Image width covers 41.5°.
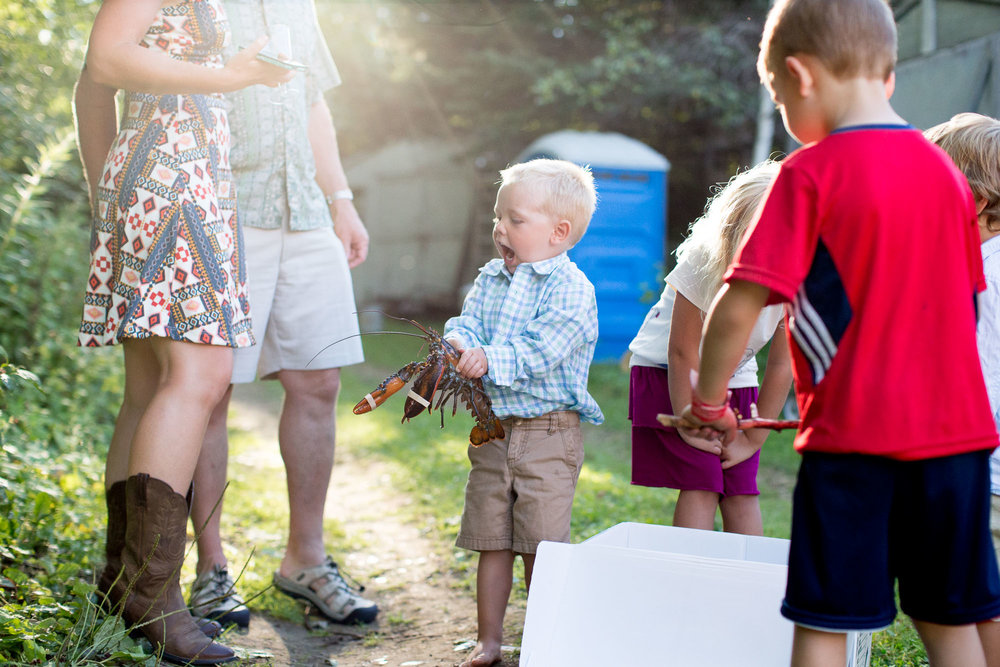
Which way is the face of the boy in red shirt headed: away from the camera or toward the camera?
away from the camera

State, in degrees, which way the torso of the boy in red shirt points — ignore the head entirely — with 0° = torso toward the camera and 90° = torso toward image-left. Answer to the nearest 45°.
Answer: approximately 135°

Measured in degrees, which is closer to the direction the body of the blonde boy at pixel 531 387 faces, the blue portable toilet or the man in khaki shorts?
the man in khaki shorts

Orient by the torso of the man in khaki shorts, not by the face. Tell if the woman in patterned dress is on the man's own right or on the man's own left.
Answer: on the man's own right

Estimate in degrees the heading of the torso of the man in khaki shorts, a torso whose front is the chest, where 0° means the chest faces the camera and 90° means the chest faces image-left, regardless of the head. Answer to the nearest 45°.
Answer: approximately 315°

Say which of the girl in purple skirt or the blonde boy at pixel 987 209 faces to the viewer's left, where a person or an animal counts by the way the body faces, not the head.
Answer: the blonde boy

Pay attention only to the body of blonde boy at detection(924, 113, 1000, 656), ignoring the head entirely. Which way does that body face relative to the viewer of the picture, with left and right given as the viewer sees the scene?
facing to the left of the viewer
